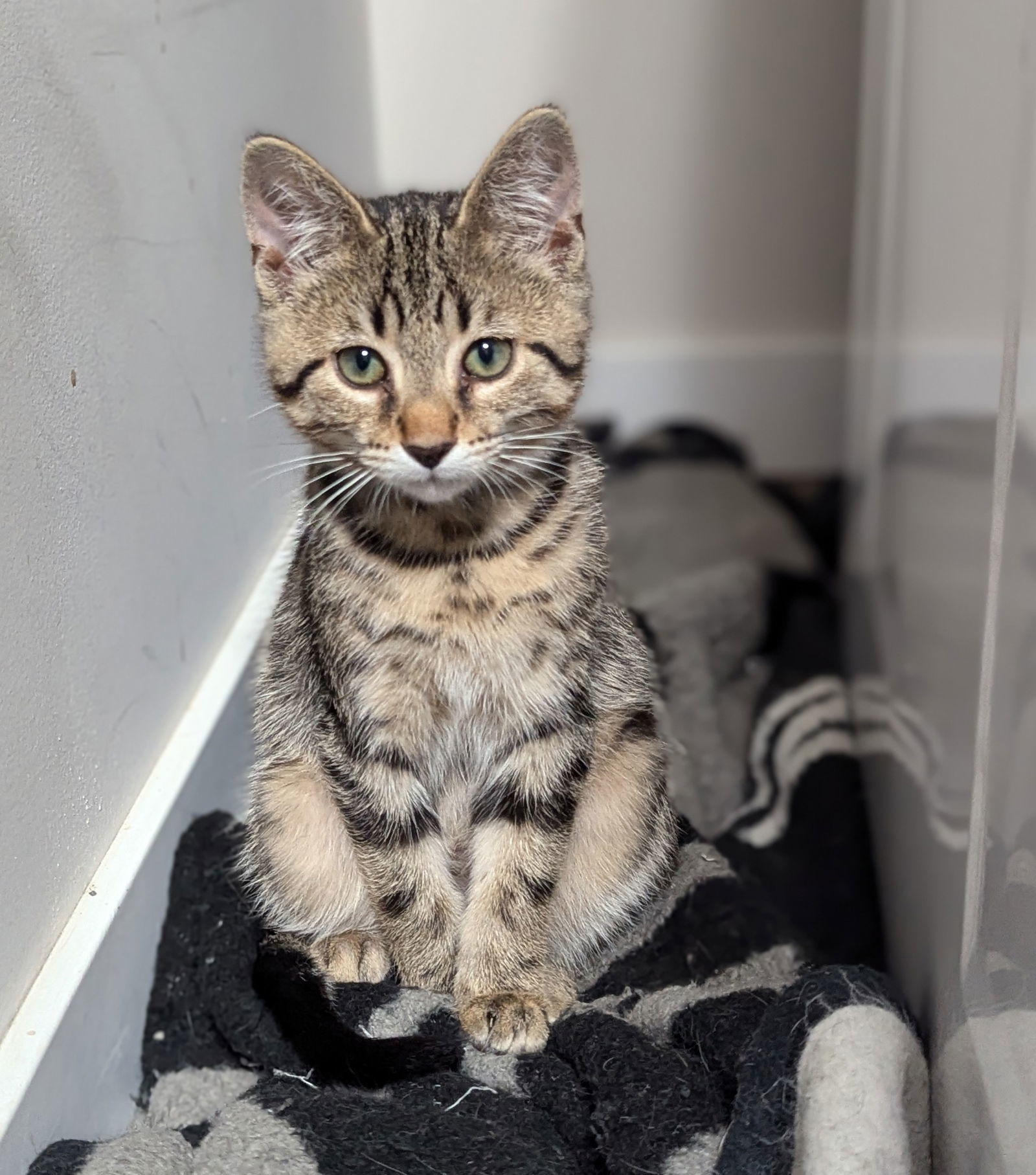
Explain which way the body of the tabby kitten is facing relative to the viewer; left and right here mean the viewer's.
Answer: facing the viewer
